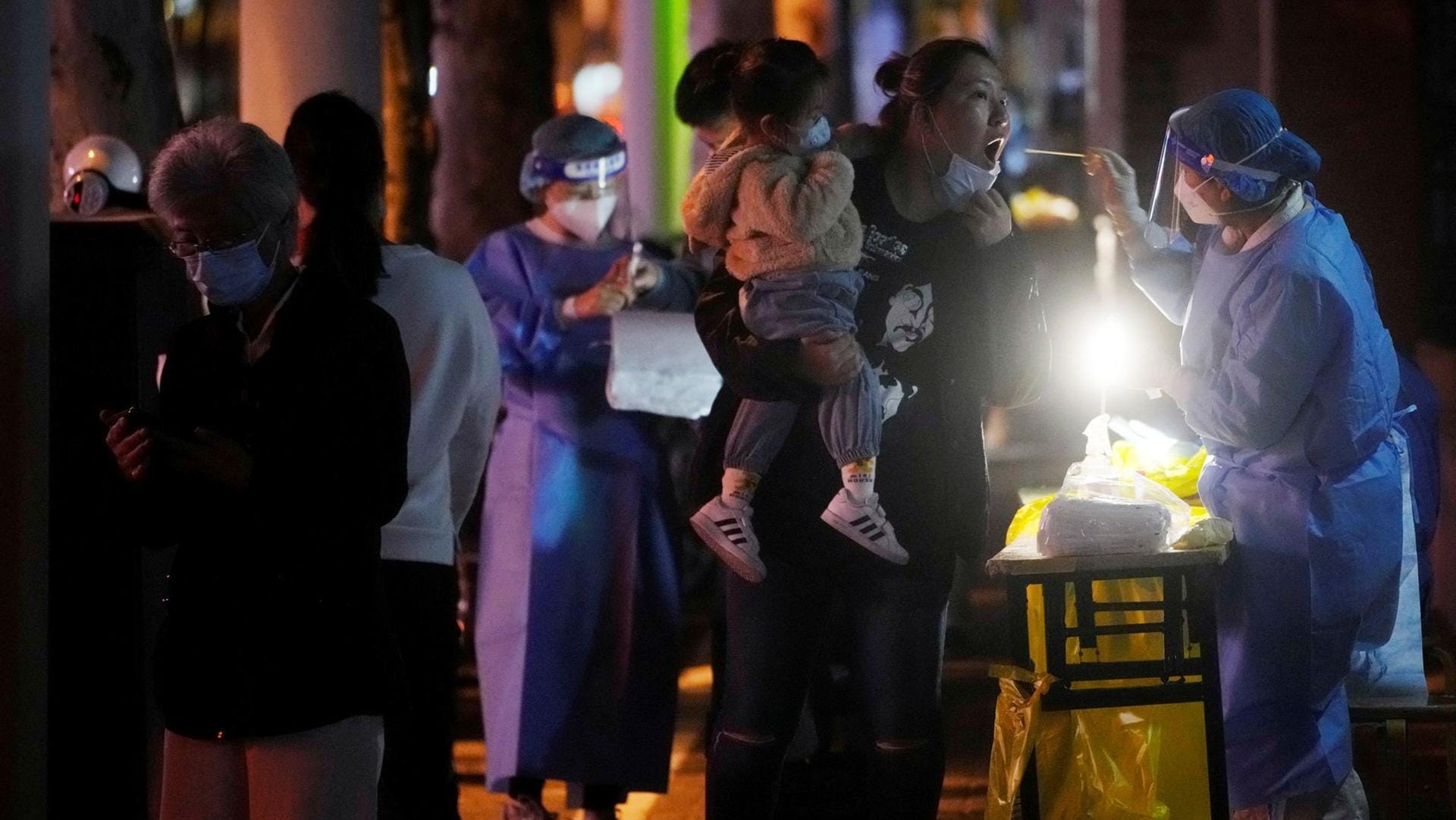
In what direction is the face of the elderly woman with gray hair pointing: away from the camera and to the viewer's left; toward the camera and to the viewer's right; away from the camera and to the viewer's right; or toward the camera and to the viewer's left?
toward the camera and to the viewer's left

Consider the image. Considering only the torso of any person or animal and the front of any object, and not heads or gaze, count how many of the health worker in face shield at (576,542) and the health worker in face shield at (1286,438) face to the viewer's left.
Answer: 1

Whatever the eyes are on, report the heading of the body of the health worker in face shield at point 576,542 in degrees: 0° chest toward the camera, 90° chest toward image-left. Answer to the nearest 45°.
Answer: approximately 315°

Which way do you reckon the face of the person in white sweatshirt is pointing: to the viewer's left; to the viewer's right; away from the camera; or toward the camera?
away from the camera

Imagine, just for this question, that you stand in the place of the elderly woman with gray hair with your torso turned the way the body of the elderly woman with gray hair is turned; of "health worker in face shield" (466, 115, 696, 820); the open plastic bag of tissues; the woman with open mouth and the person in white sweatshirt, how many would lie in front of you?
0

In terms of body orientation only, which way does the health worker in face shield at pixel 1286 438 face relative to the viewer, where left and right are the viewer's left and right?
facing to the left of the viewer

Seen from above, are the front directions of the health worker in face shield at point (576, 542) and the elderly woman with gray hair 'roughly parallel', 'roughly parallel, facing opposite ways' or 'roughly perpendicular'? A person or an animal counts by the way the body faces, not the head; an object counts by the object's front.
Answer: roughly perpendicular

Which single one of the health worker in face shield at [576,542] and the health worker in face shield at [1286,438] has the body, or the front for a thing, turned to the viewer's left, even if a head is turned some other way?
the health worker in face shield at [1286,438]

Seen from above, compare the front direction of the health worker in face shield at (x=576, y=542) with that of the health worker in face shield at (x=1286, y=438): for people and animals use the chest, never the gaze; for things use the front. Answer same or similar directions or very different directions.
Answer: very different directions

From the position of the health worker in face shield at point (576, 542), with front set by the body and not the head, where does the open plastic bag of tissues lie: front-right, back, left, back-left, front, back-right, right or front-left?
front

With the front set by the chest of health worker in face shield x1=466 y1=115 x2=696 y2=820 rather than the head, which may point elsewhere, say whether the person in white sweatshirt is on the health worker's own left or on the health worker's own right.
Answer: on the health worker's own right

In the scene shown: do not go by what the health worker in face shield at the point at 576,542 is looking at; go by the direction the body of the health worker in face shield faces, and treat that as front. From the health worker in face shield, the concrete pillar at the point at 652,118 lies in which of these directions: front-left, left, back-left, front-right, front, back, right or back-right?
back-left

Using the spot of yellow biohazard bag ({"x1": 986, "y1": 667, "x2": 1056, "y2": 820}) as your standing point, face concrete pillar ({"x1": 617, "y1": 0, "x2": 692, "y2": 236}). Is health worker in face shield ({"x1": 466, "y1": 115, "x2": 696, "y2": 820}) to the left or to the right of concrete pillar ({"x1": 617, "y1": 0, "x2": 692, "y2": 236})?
left
